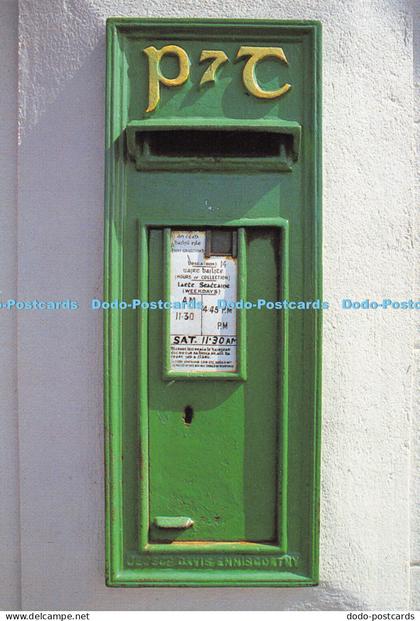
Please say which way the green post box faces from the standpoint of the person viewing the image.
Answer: facing the viewer
